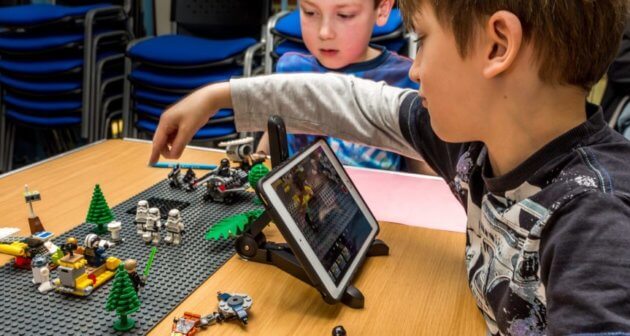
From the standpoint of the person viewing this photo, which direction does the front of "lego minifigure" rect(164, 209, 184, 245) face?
facing the viewer and to the left of the viewer

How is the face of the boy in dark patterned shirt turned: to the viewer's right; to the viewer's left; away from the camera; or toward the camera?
to the viewer's left

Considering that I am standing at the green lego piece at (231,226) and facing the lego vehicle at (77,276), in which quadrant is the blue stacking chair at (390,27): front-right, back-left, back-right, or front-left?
back-right

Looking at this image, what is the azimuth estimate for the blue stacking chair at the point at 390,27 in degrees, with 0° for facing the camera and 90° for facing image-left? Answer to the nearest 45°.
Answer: approximately 45°
